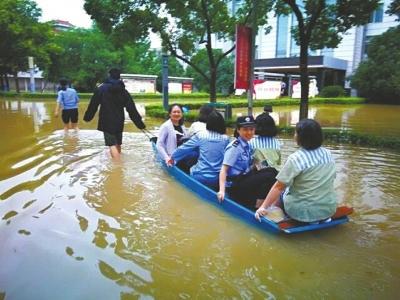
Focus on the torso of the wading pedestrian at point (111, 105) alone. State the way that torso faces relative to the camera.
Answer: away from the camera

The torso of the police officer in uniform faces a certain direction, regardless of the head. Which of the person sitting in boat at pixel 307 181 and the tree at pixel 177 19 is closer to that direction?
the person sitting in boat

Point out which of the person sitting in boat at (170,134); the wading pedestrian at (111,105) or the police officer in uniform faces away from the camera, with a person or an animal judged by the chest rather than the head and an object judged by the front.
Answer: the wading pedestrian

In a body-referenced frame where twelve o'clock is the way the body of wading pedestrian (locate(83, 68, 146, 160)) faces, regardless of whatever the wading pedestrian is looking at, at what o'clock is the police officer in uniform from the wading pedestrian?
The police officer in uniform is roughly at 5 o'clock from the wading pedestrian.

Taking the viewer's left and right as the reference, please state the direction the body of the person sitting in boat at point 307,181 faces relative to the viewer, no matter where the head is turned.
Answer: facing away from the viewer and to the left of the viewer

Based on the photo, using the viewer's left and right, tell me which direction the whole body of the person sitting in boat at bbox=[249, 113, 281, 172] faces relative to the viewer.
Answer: facing away from the viewer

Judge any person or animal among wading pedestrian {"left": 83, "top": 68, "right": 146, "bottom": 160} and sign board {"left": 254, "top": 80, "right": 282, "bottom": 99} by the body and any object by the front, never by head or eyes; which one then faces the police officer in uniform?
the sign board

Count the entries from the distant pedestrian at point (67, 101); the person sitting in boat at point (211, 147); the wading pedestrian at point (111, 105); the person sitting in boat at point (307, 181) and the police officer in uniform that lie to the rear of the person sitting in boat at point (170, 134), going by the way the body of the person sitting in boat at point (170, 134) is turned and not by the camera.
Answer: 2

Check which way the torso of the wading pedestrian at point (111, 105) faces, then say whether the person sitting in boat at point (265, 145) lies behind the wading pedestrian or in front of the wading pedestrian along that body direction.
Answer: behind

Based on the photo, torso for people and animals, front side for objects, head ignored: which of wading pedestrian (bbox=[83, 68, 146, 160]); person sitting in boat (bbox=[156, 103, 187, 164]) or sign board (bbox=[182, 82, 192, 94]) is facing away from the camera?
the wading pedestrian

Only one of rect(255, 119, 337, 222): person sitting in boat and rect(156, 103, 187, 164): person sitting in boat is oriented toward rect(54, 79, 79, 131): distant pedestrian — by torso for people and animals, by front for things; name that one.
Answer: rect(255, 119, 337, 222): person sitting in boat
